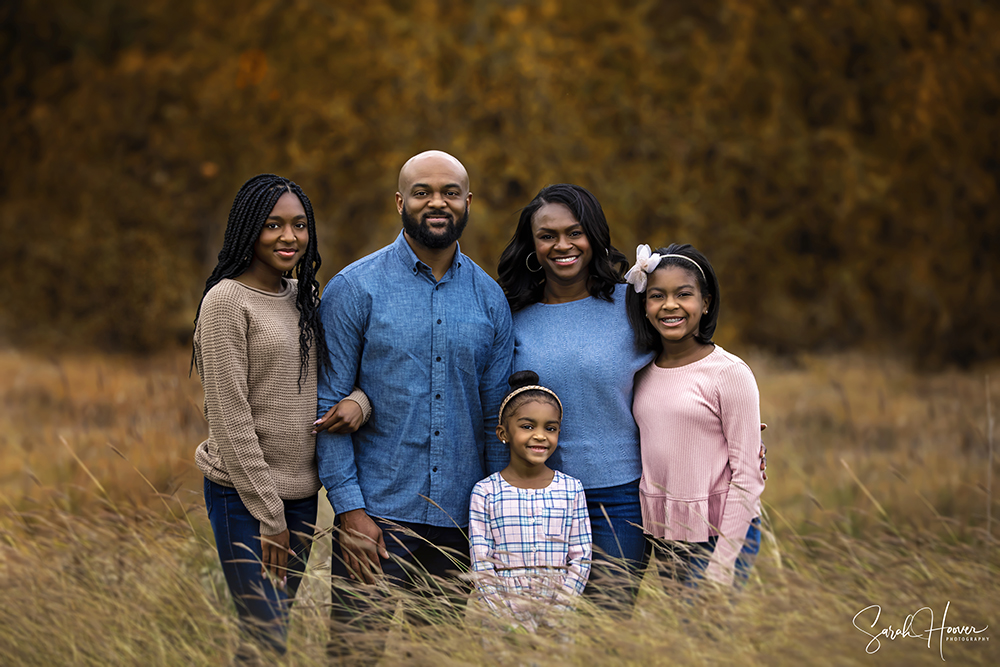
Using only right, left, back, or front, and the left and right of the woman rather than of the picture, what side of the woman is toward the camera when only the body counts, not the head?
front

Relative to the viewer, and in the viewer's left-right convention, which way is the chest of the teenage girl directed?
facing the viewer and to the right of the viewer

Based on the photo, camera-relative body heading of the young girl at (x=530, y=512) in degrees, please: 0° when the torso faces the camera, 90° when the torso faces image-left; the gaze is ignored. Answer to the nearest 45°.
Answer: approximately 0°

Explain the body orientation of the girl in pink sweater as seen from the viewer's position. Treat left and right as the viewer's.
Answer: facing the viewer and to the left of the viewer

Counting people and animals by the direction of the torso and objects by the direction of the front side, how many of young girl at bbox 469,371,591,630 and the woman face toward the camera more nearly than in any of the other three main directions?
2

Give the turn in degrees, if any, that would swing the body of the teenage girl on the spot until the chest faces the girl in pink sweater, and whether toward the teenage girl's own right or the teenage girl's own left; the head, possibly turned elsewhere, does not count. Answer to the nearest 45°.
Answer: approximately 45° to the teenage girl's own left

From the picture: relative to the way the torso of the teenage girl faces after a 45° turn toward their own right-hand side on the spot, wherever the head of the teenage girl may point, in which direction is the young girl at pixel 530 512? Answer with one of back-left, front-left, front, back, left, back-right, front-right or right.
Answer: left
